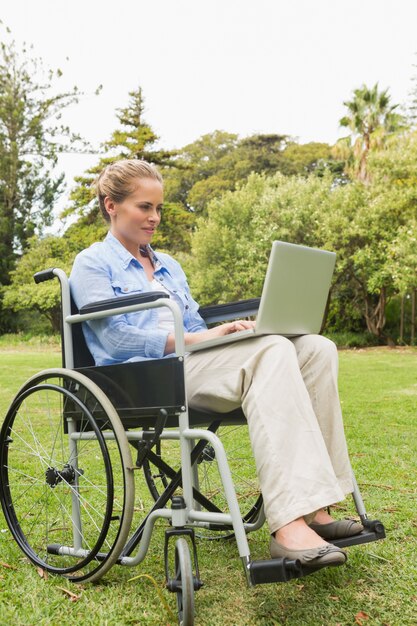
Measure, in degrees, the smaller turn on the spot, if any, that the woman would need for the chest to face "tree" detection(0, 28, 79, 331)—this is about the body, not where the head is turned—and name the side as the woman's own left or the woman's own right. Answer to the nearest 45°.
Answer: approximately 135° to the woman's own left

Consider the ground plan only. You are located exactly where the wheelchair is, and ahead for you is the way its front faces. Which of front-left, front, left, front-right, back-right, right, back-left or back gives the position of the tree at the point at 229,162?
back-left

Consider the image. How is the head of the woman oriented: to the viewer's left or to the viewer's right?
to the viewer's right

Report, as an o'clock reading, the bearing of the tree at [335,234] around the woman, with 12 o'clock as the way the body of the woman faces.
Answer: The tree is roughly at 8 o'clock from the woman.

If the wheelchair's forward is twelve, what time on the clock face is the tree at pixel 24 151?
The tree is roughly at 7 o'clock from the wheelchair.

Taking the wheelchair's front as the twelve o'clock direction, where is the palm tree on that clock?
The palm tree is roughly at 8 o'clock from the wheelchair.

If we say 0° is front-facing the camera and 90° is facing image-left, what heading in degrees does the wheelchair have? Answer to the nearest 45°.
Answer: approximately 315°

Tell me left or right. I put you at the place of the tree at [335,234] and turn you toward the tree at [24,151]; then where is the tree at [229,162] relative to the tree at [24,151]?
right

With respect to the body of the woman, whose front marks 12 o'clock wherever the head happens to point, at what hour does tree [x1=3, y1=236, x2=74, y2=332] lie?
The tree is roughly at 7 o'clock from the woman.
